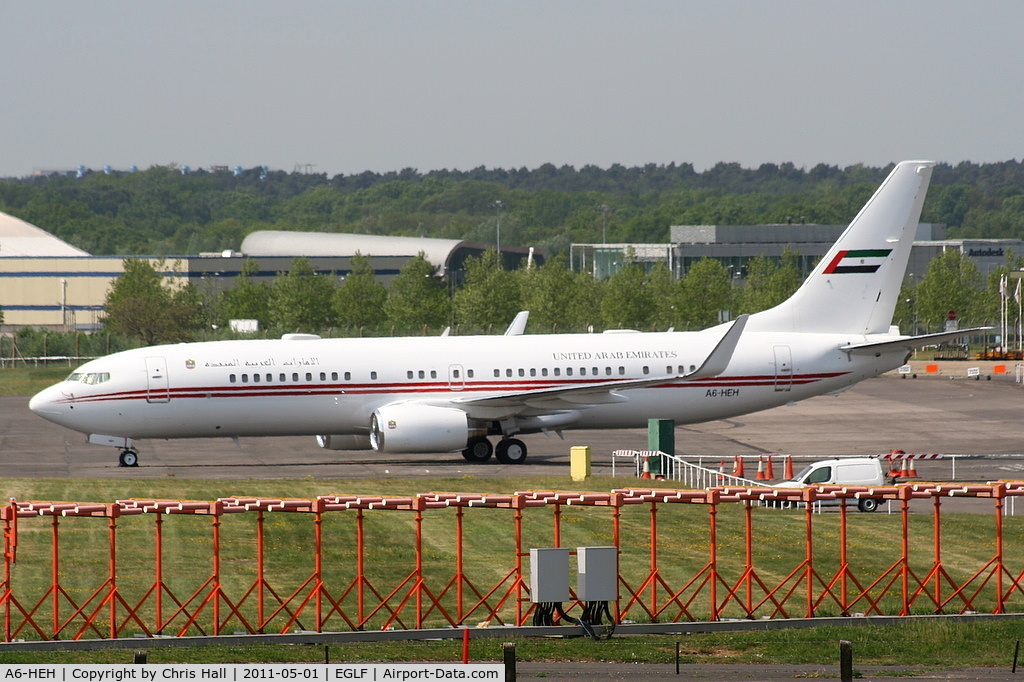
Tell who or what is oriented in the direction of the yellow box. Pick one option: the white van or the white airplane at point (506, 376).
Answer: the white van

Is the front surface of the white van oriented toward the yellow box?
yes

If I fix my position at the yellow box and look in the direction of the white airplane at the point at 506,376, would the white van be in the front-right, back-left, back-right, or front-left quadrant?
back-right

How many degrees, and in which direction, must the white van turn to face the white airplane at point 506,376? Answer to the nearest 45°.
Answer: approximately 45° to its right

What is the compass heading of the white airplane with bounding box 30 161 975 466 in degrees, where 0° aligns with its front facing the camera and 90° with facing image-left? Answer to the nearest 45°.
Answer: approximately 90°

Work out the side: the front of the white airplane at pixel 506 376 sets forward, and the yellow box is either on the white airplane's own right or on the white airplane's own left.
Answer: on the white airplane's own left

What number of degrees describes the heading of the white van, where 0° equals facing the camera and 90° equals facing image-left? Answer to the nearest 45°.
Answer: approximately 90°

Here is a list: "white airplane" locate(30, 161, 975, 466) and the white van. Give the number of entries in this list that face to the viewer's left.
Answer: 2
